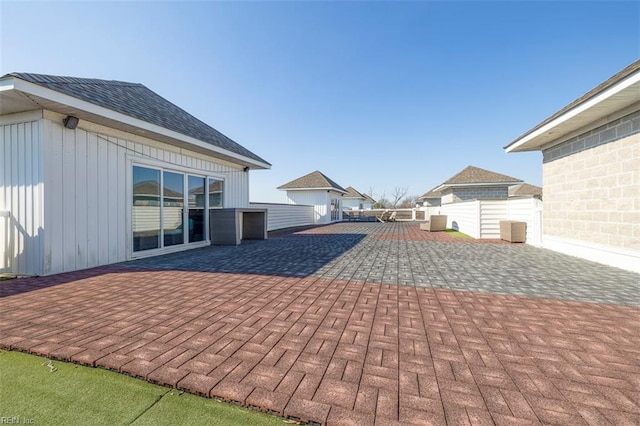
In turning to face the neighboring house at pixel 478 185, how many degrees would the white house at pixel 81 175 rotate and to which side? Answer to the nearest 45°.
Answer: approximately 45° to its left

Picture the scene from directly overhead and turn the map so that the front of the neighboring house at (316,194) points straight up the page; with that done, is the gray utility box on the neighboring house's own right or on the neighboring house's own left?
on the neighboring house's own right

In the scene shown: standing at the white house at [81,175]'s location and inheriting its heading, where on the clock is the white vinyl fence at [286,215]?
The white vinyl fence is roughly at 9 o'clock from the white house.

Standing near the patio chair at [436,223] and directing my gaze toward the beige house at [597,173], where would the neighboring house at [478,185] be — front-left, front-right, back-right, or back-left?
back-left

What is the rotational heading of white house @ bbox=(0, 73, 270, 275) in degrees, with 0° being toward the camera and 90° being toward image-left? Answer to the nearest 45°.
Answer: approximately 315°

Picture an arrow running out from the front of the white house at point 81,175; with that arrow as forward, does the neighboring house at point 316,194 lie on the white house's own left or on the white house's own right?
on the white house's own left

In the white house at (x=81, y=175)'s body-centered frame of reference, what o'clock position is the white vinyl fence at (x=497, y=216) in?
The white vinyl fence is roughly at 11 o'clock from the white house.

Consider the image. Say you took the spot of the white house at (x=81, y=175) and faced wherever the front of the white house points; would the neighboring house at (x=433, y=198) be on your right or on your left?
on your left
